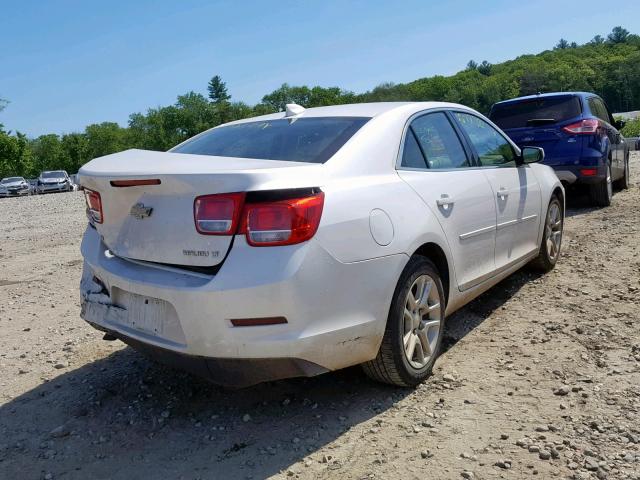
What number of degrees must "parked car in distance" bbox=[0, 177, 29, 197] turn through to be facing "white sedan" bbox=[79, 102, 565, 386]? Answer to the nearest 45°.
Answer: approximately 45° to its left

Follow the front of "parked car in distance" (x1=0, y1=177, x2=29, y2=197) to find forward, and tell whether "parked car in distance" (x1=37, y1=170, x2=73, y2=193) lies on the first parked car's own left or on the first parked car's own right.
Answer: on the first parked car's own left

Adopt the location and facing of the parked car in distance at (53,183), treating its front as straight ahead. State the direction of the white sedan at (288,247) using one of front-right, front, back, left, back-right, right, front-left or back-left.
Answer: front-left

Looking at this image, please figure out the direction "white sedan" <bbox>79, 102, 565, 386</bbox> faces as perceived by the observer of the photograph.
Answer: facing away from the viewer and to the right of the viewer

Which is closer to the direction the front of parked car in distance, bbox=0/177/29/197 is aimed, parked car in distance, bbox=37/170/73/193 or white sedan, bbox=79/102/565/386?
the white sedan

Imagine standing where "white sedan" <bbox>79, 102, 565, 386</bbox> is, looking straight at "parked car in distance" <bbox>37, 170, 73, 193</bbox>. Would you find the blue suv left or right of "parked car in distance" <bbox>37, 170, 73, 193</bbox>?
right

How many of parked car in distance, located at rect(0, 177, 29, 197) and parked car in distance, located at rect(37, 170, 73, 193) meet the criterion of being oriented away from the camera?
0

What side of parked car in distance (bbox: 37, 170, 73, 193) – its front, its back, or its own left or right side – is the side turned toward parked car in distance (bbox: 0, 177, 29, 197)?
right

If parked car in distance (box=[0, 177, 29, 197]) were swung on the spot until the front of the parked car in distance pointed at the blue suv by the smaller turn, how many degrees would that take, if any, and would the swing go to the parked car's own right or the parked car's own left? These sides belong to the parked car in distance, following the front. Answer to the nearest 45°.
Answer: approximately 45° to the parked car's own left

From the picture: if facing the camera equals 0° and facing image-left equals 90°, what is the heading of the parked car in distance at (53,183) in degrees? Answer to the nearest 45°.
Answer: approximately 45°

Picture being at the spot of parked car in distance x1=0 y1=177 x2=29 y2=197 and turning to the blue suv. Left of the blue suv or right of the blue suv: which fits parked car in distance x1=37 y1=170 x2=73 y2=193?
left
